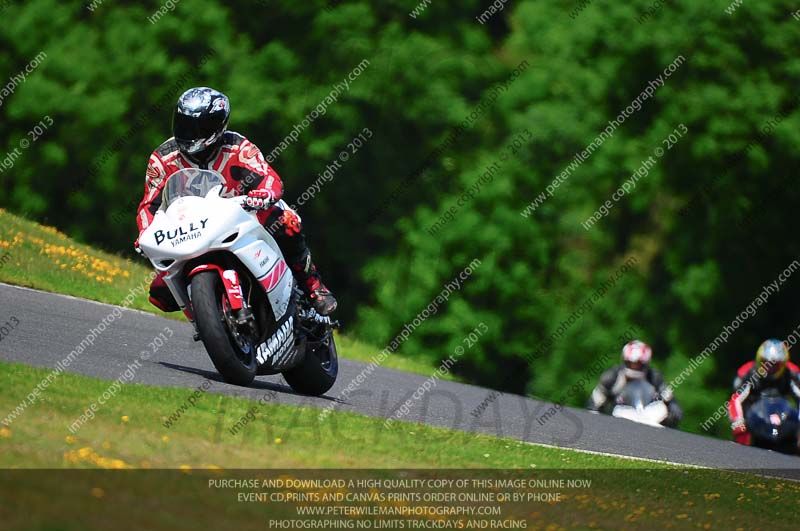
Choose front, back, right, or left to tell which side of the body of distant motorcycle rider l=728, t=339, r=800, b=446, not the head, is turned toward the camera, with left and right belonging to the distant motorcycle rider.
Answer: front

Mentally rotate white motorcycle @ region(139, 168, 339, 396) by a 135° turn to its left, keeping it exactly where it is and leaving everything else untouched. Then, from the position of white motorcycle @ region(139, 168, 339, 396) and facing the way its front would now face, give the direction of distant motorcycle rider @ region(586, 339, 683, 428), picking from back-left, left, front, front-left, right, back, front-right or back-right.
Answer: front-left

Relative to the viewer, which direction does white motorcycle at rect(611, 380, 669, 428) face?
toward the camera

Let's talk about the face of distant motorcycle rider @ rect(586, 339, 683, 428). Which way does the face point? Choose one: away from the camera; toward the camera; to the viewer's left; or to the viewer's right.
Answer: toward the camera

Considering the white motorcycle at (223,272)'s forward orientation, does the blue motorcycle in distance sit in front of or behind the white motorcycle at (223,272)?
behind

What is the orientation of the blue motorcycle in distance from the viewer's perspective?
toward the camera

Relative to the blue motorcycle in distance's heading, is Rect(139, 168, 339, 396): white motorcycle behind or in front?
in front

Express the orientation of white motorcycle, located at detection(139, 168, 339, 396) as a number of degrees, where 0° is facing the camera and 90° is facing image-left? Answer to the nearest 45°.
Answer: approximately 45°

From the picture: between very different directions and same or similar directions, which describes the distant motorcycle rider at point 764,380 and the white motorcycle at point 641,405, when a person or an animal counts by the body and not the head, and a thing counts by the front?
same or similar directions

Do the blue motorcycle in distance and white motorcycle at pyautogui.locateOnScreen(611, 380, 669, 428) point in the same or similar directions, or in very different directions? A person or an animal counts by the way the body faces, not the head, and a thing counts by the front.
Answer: same or similar directions

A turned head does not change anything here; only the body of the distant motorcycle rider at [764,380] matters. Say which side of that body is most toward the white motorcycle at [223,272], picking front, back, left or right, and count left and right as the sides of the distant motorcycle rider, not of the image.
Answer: front

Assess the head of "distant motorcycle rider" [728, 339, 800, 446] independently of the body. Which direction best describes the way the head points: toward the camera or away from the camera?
toward the camera

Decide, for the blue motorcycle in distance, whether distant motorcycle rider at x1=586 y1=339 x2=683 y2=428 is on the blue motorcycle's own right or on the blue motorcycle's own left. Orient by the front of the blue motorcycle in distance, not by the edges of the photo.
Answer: on the blue motorcycle's own right
